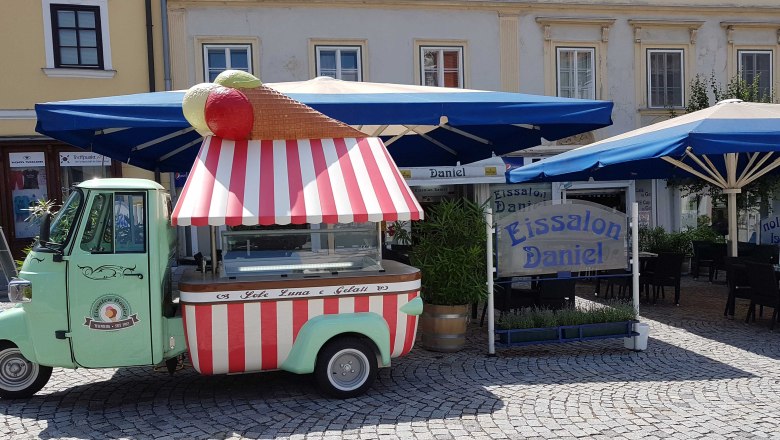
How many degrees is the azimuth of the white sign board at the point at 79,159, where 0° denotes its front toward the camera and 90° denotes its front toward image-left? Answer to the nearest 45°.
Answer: approximately 0°

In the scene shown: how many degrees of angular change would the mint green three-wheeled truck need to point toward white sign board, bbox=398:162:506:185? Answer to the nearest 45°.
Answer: approximately 135° to its right

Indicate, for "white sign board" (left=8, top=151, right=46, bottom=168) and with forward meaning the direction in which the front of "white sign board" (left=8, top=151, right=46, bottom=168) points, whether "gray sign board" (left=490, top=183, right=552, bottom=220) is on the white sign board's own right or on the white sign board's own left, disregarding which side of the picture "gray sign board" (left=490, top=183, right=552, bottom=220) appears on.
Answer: on the white sign board's own left

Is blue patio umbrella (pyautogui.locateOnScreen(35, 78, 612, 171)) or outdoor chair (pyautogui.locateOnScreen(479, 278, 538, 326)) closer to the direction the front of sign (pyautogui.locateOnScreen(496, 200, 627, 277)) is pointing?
the blue patio umbrella

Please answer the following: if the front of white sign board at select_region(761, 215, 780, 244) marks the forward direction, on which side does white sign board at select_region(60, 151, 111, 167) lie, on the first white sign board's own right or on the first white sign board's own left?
on the first white sign board's own right

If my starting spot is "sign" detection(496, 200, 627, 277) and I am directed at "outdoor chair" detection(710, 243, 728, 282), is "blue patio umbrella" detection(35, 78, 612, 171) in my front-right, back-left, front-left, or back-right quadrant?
back-left

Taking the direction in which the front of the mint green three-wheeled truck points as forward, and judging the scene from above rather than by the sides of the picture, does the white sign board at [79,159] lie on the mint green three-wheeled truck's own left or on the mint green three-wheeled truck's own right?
on the mint green three-wheeled truck's own right

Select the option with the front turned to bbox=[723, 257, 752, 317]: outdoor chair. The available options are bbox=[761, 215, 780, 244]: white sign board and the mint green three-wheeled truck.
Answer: the white sign board

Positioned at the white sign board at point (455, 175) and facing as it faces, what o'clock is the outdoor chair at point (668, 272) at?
The outdoor chair is roughly at 11 o'clock from the white sign board.

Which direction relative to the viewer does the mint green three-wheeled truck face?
to the viewer's left
